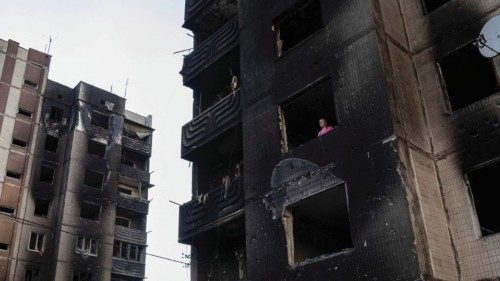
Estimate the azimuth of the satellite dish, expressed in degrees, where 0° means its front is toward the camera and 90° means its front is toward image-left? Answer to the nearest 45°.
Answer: approximately 45°

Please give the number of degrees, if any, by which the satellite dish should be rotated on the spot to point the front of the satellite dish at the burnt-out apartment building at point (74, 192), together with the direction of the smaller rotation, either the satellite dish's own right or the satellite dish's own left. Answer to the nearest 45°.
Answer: approximately 90° to the satellite dish's own right
